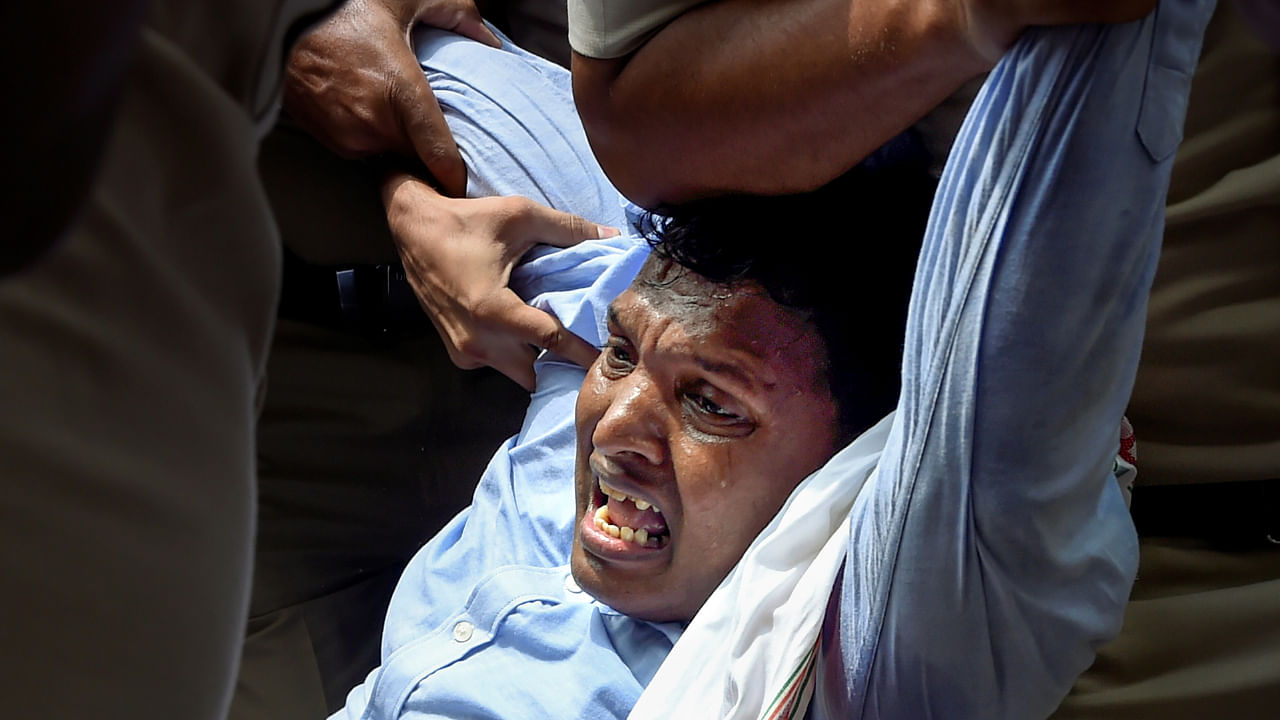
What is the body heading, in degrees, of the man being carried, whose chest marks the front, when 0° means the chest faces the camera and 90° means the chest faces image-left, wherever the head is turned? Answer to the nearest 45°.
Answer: approximately 45°
